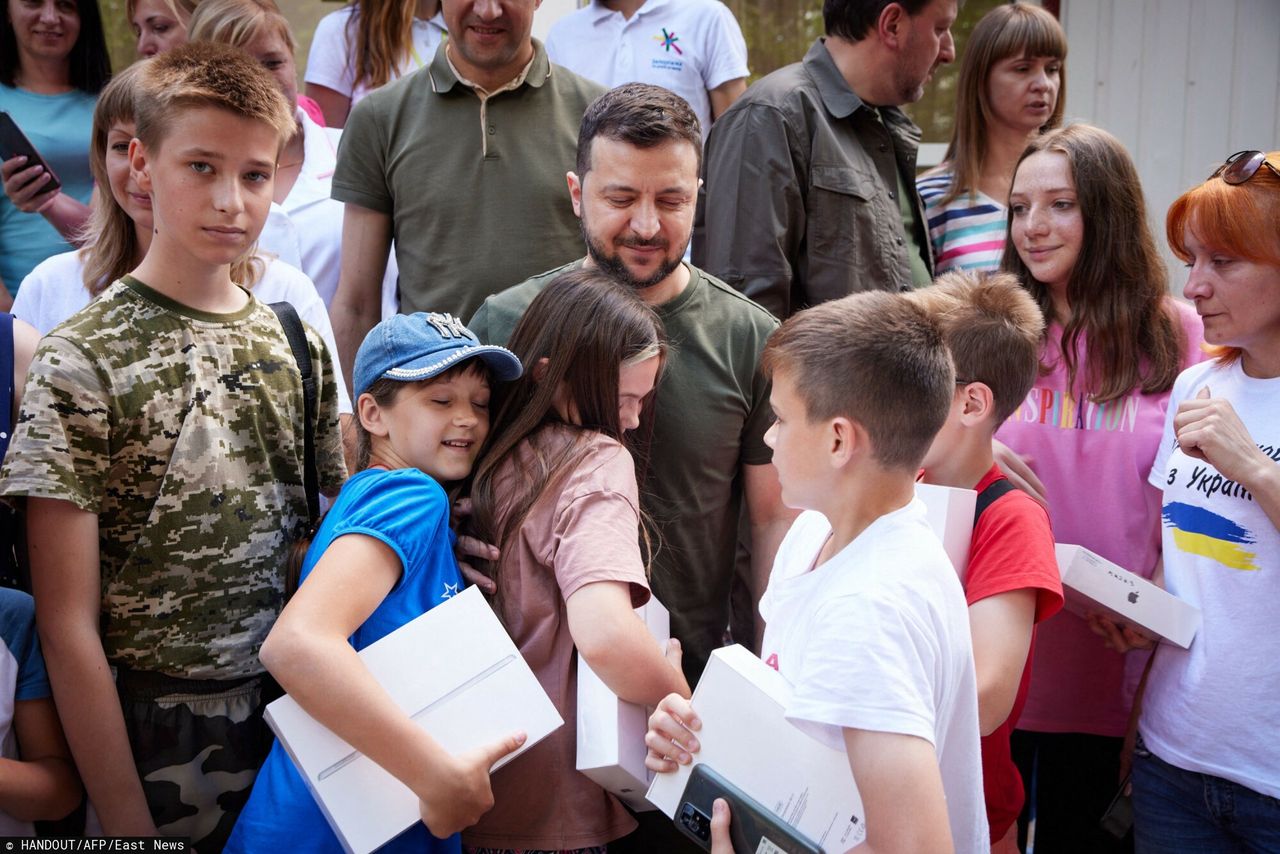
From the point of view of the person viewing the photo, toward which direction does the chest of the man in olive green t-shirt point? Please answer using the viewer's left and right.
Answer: facing the viewer

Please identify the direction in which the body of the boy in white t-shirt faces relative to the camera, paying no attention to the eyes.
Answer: to the viewer's left

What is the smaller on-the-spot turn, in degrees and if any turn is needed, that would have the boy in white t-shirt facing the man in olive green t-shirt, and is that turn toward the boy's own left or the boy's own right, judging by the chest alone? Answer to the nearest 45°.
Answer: approximately 45° to the boy's own right

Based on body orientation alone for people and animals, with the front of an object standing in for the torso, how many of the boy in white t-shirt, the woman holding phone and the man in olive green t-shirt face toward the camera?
2

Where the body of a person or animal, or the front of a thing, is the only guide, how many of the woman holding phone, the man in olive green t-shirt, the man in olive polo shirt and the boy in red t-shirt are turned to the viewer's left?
1

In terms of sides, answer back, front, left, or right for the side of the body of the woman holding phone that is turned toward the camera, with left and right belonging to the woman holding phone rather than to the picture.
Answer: front

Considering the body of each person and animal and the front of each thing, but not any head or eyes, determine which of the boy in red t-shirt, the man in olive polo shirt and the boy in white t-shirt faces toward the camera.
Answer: the man in olive polo shirt

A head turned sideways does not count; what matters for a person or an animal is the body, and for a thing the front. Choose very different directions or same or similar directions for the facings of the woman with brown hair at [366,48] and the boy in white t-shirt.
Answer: very different directions

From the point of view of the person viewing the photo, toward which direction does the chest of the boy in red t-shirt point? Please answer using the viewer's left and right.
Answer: facing to the left of the viewer

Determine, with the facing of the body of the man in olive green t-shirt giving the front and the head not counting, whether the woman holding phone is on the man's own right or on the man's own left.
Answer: on the man's own right

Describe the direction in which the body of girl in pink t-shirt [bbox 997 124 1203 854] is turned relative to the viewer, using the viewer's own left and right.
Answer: facing the viewer and to the left of the viewer

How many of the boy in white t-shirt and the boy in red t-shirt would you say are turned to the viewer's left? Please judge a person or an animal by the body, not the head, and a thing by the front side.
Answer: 2

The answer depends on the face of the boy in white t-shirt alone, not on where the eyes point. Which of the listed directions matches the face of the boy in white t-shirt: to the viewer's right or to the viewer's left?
to the viewer's left

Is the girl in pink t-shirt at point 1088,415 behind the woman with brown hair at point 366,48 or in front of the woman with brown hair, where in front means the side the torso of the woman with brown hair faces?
in front
